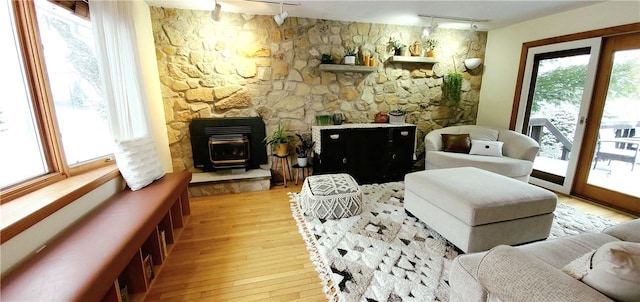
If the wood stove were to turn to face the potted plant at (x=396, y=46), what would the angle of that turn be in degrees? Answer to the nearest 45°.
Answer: approximately 90° to its left

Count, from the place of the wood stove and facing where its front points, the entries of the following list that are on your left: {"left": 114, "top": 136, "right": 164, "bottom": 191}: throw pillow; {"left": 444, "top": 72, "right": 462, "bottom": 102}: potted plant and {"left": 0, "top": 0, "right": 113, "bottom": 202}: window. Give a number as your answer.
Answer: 1

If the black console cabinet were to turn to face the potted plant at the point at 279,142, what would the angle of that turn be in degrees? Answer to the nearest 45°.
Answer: approximately 90° to its right

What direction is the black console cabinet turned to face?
toward the camera

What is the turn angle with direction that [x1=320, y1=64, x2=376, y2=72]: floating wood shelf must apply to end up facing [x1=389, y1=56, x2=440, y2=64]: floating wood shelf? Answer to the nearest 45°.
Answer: approximately 90° to its left

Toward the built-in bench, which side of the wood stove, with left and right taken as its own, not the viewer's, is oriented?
front

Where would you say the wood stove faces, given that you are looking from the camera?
facing the viewer

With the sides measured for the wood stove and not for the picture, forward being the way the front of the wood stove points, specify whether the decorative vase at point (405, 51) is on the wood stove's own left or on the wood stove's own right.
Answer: on the wood stove's own left

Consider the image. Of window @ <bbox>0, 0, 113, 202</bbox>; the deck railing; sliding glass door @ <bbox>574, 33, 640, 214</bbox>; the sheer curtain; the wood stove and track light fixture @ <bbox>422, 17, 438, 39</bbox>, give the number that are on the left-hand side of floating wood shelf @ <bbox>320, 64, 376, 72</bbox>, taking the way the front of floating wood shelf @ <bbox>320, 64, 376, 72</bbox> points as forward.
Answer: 3

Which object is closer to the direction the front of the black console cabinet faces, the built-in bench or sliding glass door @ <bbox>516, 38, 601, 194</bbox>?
the built-in bench

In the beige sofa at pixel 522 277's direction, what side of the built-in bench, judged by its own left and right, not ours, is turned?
front

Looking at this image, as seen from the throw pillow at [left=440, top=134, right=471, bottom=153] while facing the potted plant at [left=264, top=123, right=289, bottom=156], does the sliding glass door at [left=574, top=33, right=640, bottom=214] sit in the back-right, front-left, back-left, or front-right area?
back-left

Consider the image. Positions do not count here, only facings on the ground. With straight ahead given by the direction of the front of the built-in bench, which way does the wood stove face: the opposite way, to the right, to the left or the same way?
to the right

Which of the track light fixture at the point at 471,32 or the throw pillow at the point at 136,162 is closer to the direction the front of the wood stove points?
the throw pillow

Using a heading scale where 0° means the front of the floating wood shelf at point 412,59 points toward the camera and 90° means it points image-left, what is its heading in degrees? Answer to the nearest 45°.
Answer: approximately 0°

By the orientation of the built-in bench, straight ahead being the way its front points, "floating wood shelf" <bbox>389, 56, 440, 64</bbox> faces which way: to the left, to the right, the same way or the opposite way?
to the right

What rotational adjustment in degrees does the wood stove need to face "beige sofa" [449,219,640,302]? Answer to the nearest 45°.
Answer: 0° — it already faces it

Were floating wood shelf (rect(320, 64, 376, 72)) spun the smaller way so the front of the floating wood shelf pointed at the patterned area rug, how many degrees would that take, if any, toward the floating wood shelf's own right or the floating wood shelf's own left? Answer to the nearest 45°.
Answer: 0° — it already faces it

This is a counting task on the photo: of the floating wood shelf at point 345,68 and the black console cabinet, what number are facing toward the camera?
2

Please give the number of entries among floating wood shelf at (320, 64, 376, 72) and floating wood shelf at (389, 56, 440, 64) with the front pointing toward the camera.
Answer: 2

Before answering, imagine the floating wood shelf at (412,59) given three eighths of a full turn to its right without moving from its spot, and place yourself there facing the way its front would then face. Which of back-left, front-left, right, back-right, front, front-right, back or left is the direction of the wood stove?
left
